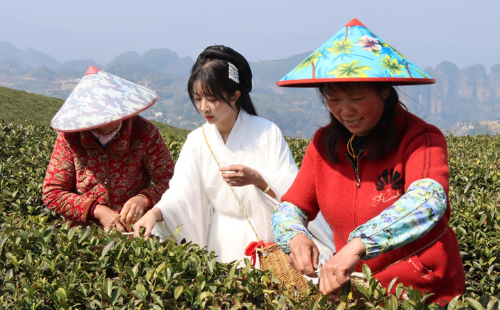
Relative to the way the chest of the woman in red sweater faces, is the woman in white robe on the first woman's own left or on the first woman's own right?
on the first woman's own right

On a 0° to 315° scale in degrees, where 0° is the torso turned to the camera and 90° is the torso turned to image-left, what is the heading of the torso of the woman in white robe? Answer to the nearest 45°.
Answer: approximately 45°

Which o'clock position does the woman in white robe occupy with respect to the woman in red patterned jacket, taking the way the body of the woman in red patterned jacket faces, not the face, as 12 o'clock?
The woman in white robe is roughly at 10 o'clock from the woman in red patterned jacket.

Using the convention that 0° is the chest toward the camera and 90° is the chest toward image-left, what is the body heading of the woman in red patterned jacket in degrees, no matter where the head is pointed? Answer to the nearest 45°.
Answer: approximately 0°

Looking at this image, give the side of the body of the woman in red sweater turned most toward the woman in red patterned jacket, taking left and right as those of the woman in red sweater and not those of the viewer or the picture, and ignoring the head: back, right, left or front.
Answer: right

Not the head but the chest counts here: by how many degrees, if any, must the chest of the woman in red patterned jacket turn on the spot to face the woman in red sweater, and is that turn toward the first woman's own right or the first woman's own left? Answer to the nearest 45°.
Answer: approximately 45° to the first woman's own left

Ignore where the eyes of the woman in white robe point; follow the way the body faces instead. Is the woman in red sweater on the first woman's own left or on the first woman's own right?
on the first woman's own left
